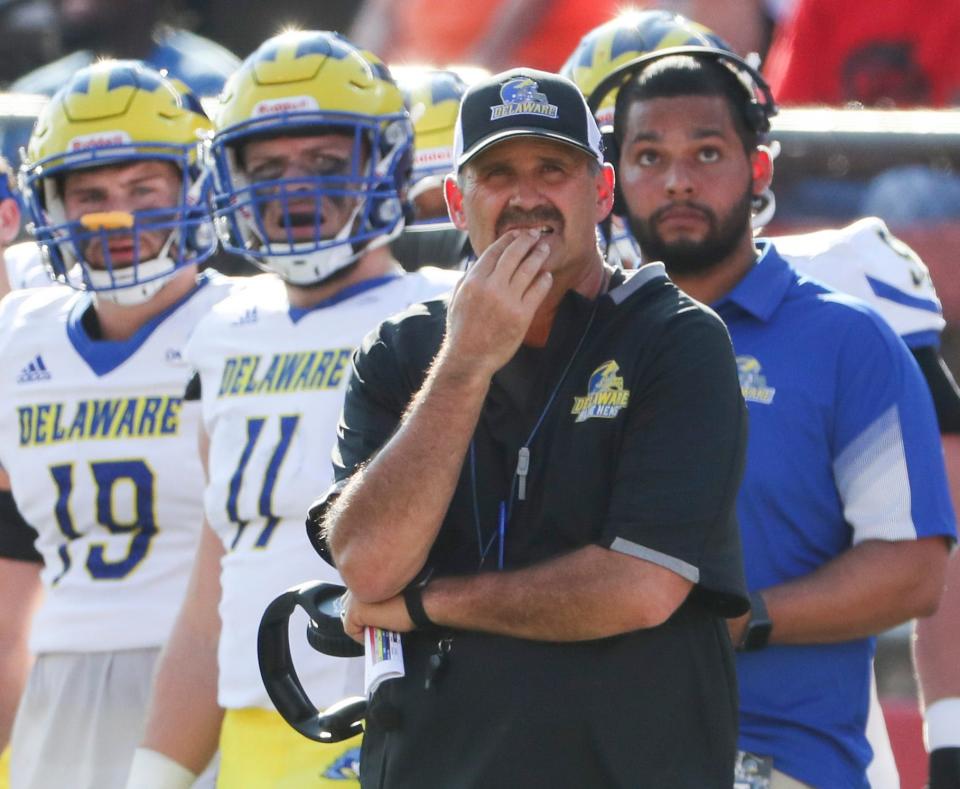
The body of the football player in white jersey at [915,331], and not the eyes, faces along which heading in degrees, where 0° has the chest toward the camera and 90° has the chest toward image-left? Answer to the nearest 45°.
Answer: approximately 45°

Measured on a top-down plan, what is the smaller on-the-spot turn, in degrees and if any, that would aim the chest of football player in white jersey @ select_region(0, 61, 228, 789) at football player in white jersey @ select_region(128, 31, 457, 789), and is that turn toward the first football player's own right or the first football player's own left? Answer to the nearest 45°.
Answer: approximately 45° to the first football player's own left

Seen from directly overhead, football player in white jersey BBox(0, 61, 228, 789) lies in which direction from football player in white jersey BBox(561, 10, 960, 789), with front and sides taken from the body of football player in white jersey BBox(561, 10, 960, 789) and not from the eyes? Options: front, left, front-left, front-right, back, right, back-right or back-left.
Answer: front-right

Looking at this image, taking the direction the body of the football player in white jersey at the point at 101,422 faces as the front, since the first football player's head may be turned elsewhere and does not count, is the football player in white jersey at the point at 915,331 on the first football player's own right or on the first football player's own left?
on the first football player's own left

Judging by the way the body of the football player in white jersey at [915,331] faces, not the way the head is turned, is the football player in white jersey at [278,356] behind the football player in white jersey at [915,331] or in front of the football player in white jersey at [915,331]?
in front

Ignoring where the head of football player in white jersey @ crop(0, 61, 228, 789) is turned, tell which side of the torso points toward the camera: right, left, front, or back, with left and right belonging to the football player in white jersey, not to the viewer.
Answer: front
